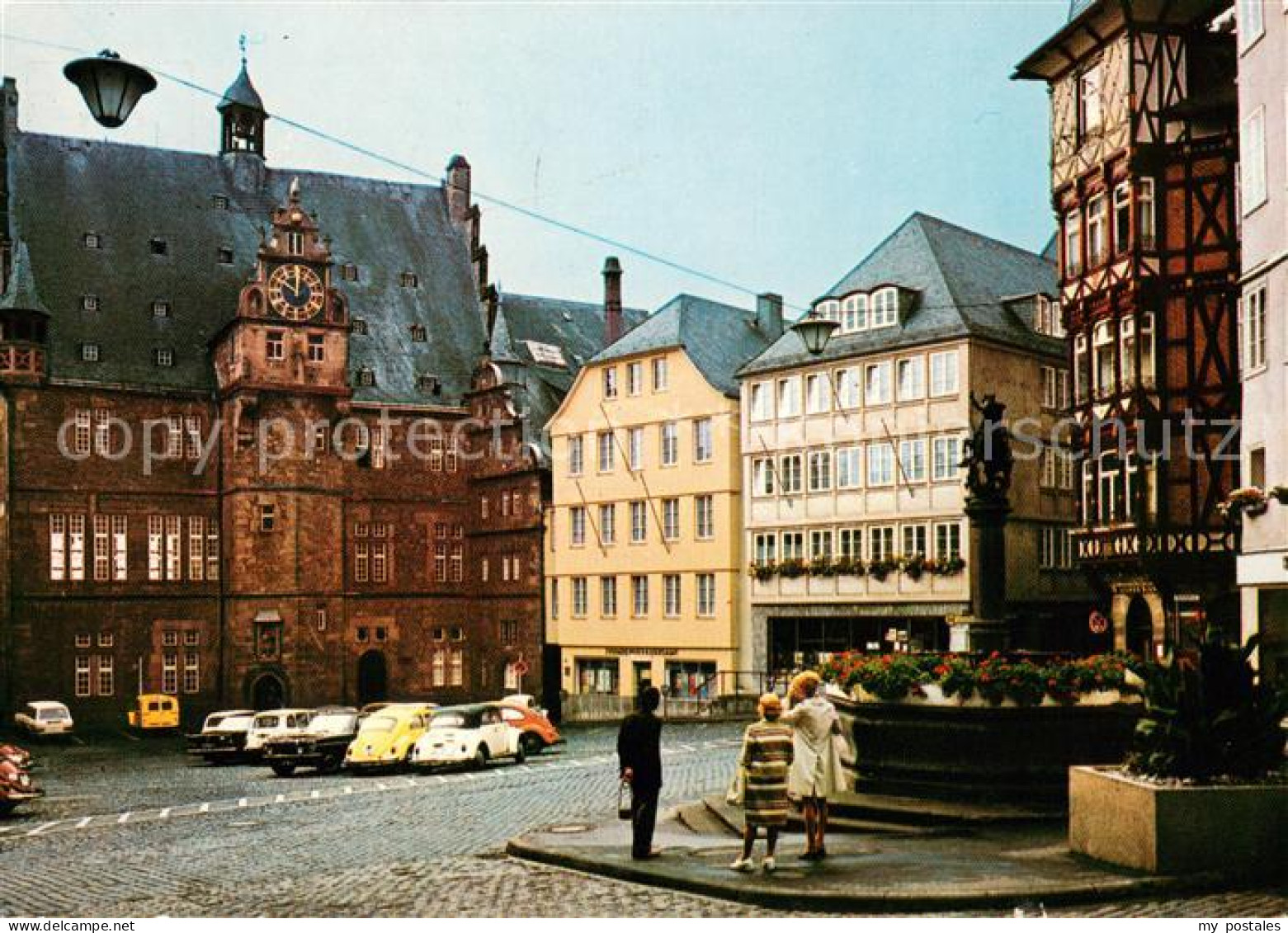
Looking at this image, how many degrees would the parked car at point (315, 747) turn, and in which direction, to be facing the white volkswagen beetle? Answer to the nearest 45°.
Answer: approximately 90° to its left

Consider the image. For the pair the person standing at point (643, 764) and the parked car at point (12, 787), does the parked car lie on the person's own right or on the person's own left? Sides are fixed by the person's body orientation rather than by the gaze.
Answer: on the person's own left

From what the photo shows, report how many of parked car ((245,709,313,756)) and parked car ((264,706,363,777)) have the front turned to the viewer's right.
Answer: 0

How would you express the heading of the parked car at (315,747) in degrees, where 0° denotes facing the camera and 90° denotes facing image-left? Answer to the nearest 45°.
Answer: approximately 45°

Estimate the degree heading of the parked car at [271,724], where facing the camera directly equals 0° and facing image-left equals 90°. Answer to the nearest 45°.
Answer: approximately 45°
